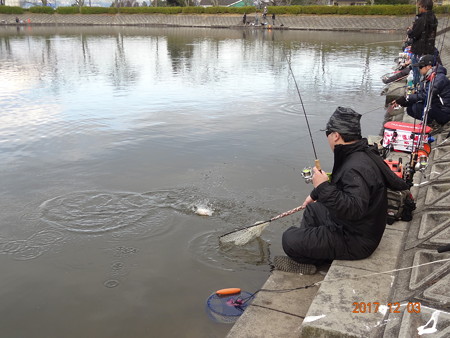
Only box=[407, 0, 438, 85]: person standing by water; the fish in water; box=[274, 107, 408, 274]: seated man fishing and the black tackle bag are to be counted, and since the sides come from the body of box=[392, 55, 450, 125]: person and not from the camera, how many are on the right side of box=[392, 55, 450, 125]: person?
1

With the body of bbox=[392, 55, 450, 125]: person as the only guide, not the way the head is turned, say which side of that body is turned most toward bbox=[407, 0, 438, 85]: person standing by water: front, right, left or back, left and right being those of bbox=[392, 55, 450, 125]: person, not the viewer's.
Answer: right

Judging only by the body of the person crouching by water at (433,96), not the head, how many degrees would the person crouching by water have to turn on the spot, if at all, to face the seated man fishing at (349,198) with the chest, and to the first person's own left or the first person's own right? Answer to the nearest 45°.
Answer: approximately 90° to the first person's own left

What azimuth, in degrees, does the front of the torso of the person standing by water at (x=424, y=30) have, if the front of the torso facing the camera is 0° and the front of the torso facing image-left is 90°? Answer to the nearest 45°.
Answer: approximately 90°

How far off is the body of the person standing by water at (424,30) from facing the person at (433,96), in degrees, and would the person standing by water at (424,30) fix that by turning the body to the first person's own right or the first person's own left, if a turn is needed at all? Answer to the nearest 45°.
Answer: approximately 90° to the first person's own left

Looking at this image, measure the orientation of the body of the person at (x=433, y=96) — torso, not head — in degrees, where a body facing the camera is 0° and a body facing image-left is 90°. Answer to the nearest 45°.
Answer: approximately 90°

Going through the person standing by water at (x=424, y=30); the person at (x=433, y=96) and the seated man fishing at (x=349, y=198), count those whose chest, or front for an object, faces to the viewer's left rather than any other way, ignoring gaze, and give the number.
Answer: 3

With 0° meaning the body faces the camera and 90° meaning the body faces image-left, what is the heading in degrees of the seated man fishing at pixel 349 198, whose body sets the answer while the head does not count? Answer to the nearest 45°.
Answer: approximately 90°

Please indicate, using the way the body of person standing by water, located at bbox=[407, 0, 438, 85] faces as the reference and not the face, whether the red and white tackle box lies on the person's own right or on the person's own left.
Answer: on the person's own left

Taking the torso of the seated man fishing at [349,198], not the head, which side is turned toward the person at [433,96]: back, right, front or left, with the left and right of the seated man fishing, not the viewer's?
right
